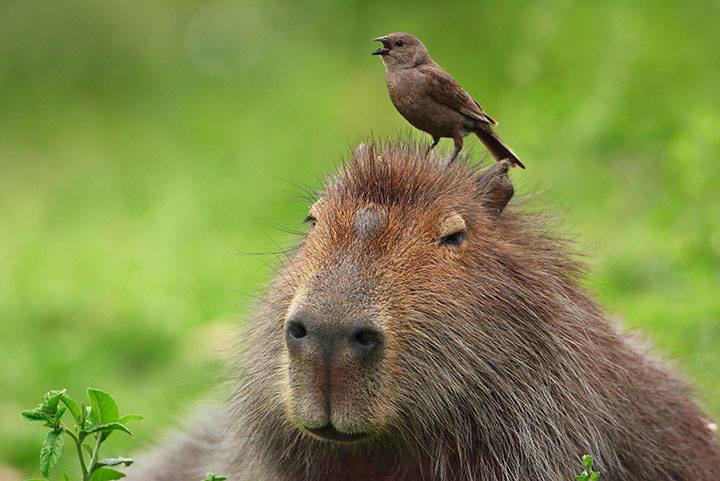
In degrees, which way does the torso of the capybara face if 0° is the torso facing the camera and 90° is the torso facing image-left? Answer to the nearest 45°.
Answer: approximately 45°

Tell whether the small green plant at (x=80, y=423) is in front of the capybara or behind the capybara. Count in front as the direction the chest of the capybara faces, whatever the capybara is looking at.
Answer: in front

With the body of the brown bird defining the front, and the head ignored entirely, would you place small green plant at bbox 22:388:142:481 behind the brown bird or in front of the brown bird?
in front

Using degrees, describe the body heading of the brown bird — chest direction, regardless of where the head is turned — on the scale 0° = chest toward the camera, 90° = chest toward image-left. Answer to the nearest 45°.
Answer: approximately 90°
